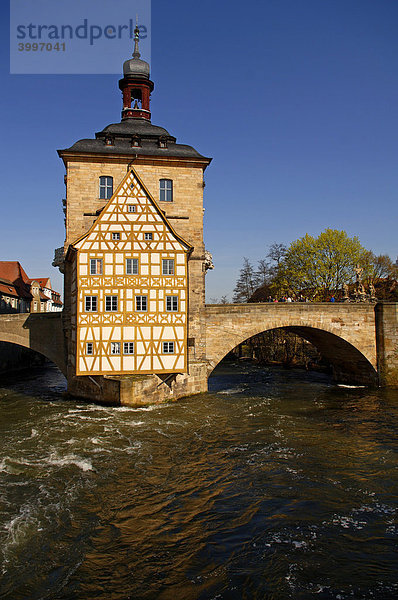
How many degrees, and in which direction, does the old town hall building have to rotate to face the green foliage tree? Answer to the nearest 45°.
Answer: approximately 135° to its left

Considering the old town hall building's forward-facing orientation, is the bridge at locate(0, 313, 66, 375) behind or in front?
behind

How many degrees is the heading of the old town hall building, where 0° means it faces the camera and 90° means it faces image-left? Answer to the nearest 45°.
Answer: approximately 0°
